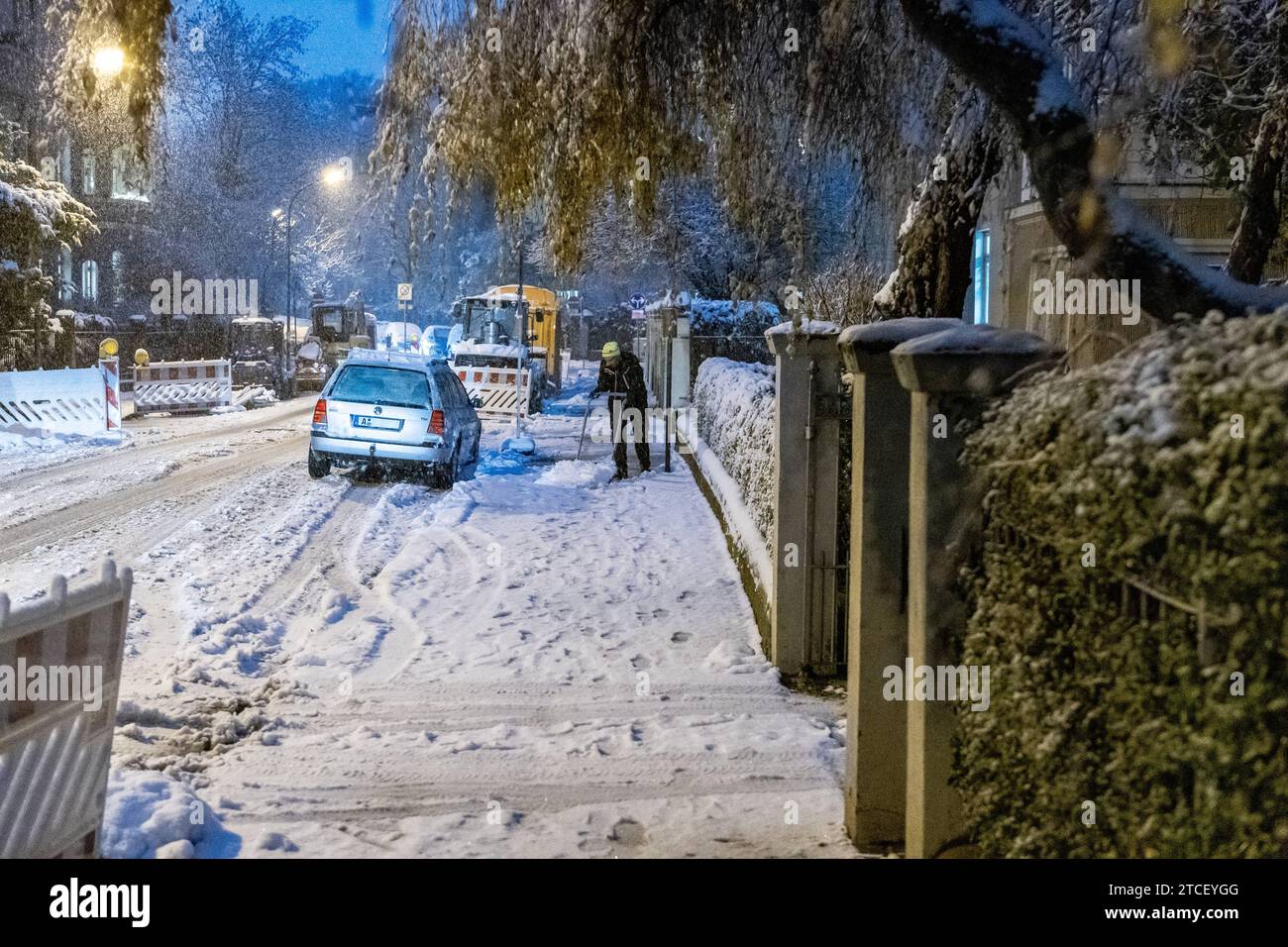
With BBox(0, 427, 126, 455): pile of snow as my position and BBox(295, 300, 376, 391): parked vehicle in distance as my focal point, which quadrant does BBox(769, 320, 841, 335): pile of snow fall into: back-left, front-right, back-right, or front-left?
back-right

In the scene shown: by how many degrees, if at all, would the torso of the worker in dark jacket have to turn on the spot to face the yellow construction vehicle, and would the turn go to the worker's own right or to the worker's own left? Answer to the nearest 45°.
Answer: approximately 135° to the worker's own right

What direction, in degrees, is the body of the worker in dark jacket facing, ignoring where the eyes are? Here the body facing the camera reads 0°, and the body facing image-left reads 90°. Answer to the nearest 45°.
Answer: approximately 45°

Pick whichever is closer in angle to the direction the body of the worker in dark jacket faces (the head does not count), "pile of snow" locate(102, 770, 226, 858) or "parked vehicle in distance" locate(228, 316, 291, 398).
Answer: the pile of snow

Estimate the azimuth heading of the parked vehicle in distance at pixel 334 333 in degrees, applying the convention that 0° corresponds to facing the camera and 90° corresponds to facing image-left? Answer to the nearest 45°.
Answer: approximately 45°

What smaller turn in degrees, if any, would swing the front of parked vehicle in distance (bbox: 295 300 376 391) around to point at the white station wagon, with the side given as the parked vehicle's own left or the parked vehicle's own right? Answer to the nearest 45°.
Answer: approximately 45° to the parked vehicle's own left

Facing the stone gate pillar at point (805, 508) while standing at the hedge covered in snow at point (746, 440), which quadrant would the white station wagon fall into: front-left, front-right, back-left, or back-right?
back-right

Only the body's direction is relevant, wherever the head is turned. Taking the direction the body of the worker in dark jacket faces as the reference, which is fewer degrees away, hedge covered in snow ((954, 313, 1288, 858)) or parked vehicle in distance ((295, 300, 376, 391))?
the hedge covered in snow
